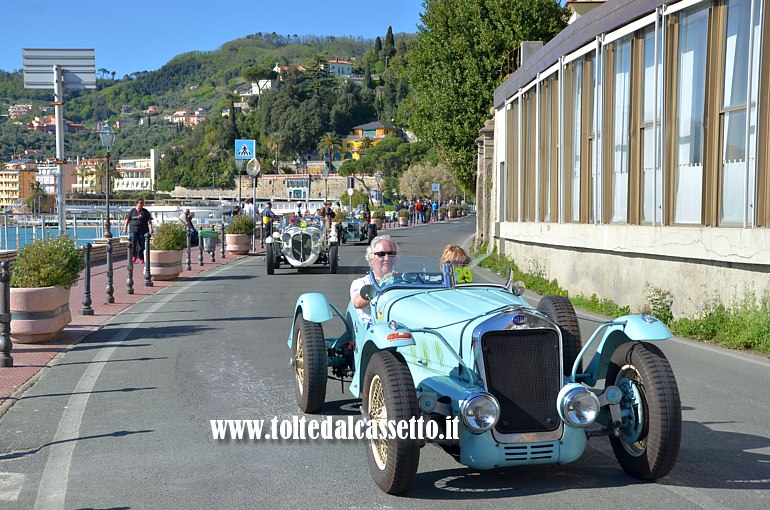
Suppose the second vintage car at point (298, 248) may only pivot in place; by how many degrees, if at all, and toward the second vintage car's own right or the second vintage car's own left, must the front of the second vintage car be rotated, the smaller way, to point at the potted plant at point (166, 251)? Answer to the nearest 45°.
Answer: approximately 45° to the second vintage car's own right

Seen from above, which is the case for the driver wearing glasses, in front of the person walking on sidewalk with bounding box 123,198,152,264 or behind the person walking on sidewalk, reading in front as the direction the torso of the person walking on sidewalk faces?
in front

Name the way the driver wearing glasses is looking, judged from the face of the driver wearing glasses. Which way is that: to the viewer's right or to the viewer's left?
to the viewer's right

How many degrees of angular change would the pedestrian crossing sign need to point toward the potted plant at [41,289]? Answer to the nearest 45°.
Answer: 0° — it already faces it

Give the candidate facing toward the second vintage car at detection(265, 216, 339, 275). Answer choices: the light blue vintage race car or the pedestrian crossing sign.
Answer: the pedestrian crossing sign

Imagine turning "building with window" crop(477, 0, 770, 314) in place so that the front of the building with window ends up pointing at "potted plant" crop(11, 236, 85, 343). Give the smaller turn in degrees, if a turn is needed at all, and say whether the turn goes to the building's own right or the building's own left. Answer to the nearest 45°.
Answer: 0° — it already faces it

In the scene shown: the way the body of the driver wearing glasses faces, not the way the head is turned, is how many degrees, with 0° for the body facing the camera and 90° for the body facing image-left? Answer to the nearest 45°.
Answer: approximately 315°

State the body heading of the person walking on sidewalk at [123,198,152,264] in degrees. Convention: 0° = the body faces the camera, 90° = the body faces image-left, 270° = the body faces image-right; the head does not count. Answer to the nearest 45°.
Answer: approximately 0°

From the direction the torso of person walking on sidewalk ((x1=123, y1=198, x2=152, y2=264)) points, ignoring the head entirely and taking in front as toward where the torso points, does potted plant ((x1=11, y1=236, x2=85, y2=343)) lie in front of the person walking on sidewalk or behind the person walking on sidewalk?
in front

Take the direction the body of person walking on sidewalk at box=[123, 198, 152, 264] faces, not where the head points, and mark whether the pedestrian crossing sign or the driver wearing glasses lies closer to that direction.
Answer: the driver wearing glasses
